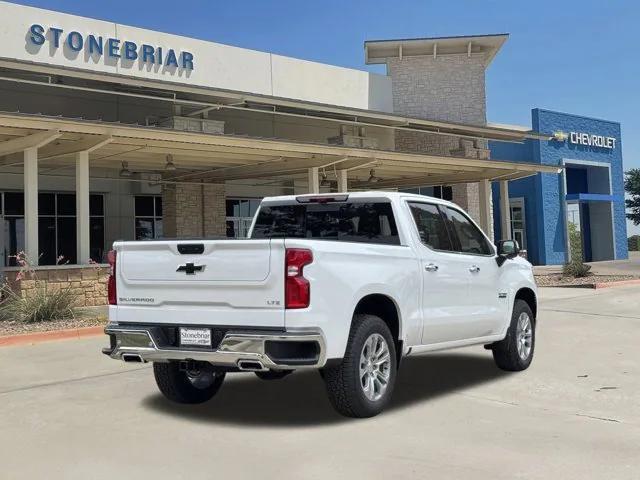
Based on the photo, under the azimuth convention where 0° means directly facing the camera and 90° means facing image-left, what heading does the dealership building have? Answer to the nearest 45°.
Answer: approximately 315°

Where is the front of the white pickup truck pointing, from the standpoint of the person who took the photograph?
facing away from the viewer and to the right of the viewer

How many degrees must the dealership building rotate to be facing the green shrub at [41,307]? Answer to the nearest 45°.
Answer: approximately 45° to its right

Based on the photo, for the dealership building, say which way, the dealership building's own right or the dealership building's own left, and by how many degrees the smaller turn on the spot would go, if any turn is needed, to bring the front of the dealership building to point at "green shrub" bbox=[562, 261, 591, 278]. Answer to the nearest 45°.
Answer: approximately 45° to the dealership building's own left

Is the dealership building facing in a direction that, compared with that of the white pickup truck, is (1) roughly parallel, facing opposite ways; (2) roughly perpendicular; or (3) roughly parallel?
roughly perpendicular

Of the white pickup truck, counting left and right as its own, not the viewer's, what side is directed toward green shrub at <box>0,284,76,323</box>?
left

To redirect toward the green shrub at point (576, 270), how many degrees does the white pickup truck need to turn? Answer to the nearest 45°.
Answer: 0° — it already faces it

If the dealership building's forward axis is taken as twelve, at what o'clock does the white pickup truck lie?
The white pickup truck is roughly at 1 o'clock from the dealership building.

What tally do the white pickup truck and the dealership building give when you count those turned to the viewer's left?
0

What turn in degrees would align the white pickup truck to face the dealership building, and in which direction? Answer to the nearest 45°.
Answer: approximately 45° to its left
